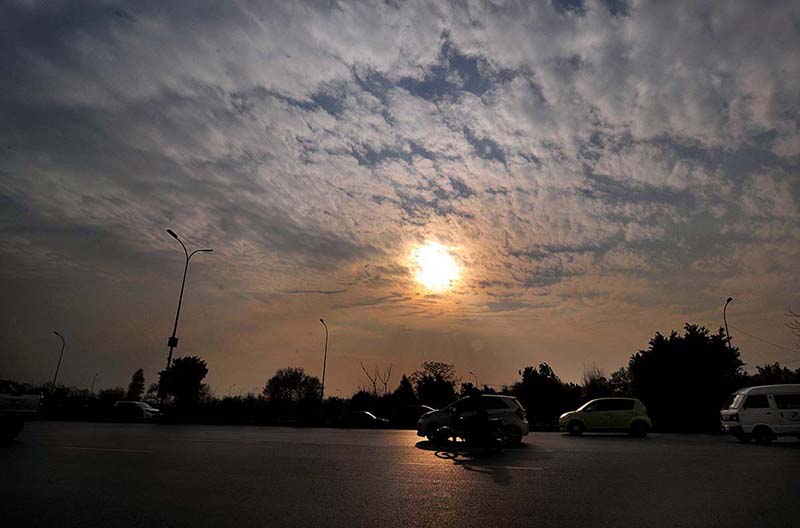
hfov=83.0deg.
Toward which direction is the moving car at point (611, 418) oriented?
to the viewer's left

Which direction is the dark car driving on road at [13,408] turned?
to the viewer's left

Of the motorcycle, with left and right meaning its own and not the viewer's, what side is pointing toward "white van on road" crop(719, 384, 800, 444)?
back

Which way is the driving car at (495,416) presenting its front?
to the viewer's left

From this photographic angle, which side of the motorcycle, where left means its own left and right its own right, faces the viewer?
left

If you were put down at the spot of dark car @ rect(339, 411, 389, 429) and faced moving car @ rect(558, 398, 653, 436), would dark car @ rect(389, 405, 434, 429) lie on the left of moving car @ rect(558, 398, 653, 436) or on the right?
left
